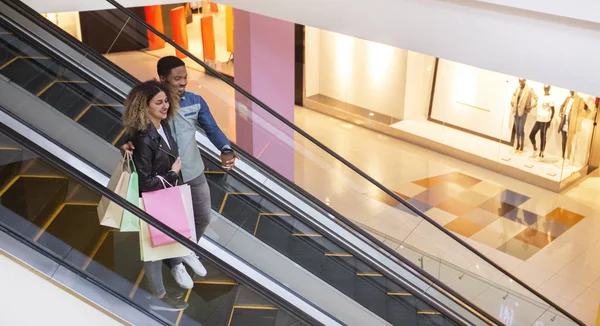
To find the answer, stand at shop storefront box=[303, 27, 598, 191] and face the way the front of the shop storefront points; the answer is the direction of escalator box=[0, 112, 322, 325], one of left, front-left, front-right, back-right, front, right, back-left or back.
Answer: front-left

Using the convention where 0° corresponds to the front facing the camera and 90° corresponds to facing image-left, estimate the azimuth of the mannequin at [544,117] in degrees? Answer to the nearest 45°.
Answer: approximately 45°

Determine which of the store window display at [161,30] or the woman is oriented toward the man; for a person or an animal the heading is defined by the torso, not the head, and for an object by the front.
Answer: the store window display

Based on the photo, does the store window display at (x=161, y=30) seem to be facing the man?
yes

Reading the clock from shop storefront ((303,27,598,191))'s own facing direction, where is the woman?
The woman is roughly at 11 o'clock from the shop storefront.

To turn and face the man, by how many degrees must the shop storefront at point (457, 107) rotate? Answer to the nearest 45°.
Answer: approximately 45° to its left

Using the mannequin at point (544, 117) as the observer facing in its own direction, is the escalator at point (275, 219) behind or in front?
in front

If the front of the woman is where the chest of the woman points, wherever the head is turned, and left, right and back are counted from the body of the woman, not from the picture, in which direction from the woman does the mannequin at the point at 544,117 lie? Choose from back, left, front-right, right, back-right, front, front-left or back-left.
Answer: left
